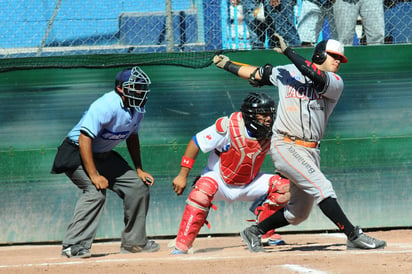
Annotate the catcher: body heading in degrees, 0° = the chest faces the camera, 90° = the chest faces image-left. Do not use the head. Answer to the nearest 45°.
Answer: approximately 315°

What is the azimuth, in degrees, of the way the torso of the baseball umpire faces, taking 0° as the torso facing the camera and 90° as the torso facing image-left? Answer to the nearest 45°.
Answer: approximately 315°

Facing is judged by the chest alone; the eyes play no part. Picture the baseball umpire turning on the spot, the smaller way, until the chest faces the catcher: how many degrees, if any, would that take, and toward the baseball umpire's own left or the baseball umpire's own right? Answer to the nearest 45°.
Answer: approximately 45° to the baseball umpire's own left

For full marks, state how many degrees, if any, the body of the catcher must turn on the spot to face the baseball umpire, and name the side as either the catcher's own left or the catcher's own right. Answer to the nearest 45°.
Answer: approximately 135° to the catcher's own right

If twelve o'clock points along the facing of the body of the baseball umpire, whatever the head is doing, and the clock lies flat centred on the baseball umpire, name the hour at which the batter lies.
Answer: The batter is roughly at 11 o'clock from the baseball umpire.
